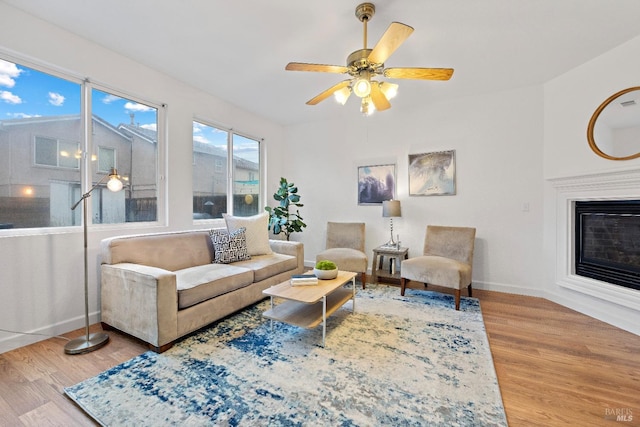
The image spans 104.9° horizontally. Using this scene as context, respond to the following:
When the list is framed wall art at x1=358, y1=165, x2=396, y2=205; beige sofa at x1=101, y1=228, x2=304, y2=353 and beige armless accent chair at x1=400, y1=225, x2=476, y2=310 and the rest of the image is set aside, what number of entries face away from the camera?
0

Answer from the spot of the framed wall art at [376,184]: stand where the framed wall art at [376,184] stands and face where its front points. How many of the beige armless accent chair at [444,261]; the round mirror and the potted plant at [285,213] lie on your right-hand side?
1

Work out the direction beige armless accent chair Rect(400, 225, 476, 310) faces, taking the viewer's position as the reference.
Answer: facing the viewer and to the left of the viewer

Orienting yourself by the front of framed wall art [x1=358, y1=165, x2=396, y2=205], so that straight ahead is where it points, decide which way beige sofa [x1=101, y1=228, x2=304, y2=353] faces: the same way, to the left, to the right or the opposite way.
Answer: to the left

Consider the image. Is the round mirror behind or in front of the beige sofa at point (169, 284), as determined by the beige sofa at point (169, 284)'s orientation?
in front

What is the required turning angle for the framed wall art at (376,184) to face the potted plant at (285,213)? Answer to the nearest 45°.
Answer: approximately 90° to its right

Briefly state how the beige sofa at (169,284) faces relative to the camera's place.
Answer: facing the viewer and to the right of the viewer

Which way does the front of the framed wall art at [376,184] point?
toward the camera

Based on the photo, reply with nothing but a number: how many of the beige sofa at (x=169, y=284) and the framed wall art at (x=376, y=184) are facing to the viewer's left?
0

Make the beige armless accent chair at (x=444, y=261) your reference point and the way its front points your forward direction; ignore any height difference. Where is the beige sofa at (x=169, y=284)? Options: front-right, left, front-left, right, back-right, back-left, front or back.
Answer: front

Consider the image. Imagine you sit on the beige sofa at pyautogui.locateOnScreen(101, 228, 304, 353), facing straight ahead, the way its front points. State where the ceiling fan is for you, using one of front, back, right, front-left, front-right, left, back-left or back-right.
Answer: front

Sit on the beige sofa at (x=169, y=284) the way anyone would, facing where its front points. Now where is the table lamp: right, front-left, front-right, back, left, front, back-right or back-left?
front-left

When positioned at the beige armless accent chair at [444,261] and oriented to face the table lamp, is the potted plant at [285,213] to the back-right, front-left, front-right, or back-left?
front-left

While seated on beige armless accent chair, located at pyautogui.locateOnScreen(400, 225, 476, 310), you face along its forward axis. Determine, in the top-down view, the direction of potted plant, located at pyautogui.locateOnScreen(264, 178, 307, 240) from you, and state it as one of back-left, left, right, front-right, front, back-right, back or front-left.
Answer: front-right

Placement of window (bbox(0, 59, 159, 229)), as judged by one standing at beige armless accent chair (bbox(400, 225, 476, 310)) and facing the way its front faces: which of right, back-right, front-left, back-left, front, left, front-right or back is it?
front

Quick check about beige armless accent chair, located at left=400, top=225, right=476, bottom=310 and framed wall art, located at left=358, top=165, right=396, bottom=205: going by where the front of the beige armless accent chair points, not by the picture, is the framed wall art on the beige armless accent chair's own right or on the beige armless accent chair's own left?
on the beige armless accent chair's own right
